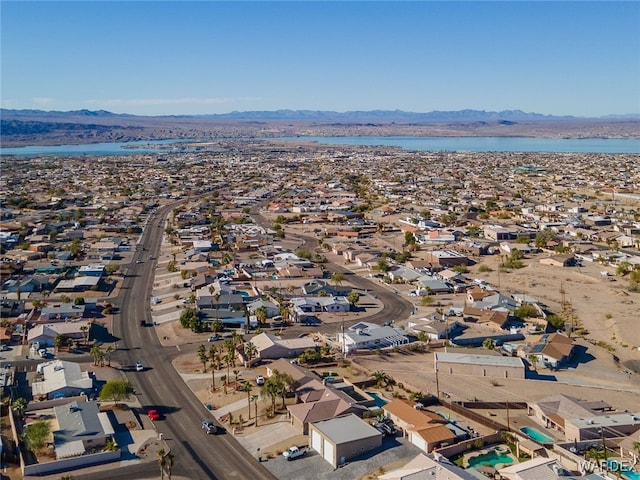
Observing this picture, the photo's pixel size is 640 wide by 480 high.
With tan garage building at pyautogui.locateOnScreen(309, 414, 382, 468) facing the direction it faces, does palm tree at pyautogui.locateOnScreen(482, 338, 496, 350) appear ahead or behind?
behind

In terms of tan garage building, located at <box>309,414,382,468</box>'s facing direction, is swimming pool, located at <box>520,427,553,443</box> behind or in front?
behind

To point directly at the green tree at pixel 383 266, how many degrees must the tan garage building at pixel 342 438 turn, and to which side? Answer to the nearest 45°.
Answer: approximately 135° to its right

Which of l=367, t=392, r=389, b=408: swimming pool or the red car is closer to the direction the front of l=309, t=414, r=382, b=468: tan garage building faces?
the red car

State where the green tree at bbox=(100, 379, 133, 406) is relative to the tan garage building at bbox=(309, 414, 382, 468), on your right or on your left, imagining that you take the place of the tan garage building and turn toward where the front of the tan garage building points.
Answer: on your right

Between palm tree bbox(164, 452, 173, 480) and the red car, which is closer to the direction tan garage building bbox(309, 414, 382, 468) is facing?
the palm tree

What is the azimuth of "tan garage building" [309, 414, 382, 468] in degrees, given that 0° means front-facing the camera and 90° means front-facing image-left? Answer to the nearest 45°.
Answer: approximately 45°

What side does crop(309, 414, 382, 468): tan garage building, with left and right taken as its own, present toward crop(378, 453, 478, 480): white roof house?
left

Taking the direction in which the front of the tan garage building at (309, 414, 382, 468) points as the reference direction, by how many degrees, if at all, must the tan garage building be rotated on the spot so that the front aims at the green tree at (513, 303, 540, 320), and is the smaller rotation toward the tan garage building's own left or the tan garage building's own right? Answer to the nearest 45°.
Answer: approximately 180°

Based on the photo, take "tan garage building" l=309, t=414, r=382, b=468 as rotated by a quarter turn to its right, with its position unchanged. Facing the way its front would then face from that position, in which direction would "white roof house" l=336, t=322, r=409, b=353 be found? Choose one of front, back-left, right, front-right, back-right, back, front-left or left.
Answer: front-right

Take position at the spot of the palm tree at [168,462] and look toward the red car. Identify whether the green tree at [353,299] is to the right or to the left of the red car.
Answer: right

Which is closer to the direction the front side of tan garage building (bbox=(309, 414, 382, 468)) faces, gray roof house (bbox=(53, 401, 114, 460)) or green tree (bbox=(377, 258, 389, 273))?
the gray roof house

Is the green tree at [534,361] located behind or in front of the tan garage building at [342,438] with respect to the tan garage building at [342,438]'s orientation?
behind

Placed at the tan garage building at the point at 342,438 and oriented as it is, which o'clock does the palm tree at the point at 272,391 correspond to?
The palm tree is roughly at 3 o'clock from the tan garage building.

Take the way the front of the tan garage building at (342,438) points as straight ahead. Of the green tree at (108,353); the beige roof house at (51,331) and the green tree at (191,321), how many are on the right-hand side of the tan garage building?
3

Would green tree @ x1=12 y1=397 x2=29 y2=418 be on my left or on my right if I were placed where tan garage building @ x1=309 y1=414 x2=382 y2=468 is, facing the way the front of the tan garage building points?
on my right

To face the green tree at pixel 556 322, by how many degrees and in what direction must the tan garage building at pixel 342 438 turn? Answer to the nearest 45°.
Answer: approximately 180°
